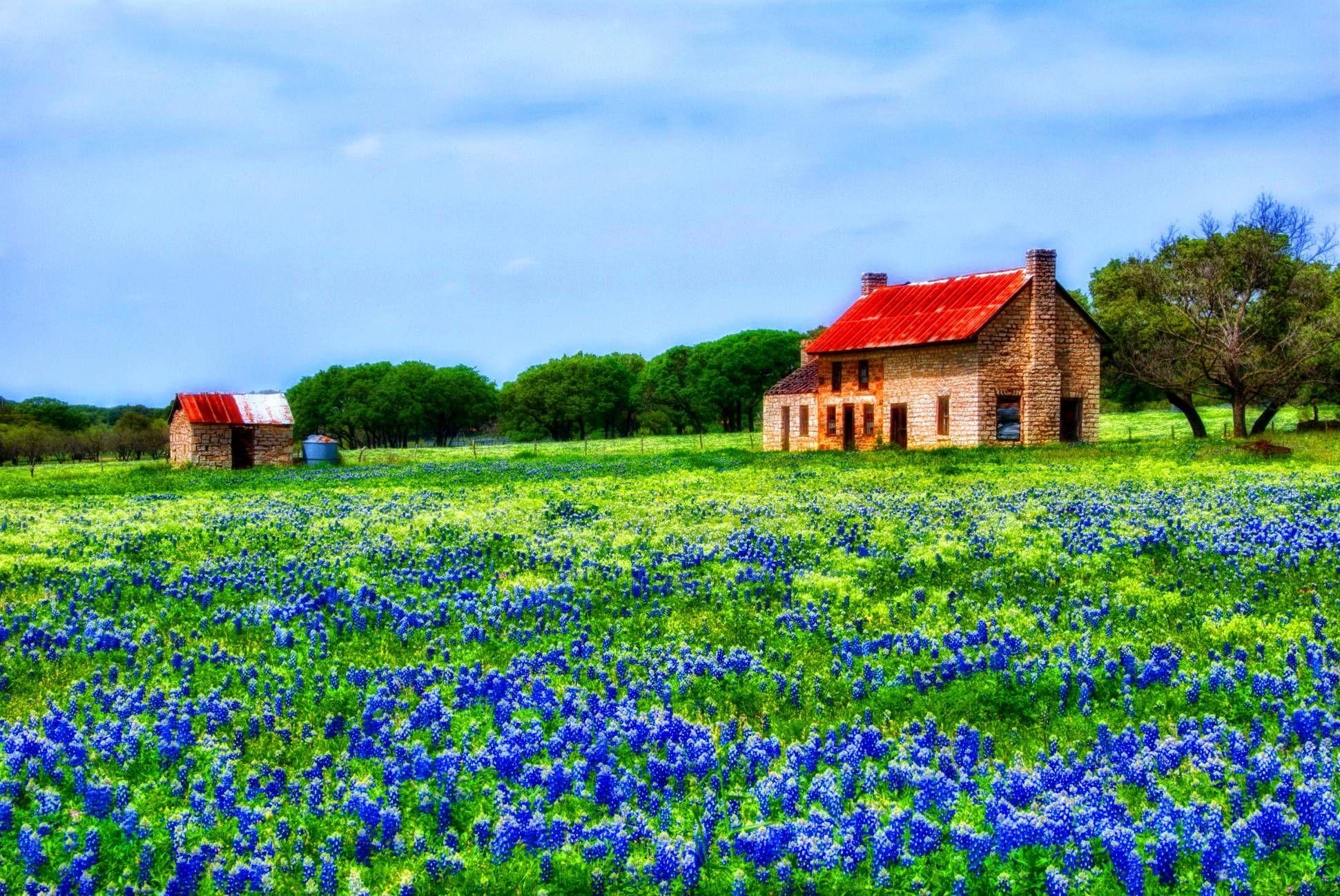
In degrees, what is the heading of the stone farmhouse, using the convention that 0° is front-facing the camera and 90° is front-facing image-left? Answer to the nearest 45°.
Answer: approximately 45°
